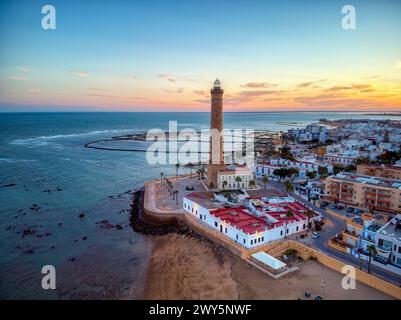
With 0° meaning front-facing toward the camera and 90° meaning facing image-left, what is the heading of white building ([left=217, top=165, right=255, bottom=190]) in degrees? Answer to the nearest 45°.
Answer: approximately 0°

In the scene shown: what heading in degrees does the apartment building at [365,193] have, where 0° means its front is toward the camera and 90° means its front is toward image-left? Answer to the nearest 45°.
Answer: approximately 45°

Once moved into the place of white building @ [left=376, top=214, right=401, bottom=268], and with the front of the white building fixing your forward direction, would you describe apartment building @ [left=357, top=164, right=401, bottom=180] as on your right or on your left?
on your right

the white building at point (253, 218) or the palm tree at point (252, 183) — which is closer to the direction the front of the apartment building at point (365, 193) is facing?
the white building

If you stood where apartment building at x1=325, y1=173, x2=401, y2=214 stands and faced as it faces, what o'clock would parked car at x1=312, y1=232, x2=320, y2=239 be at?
The parked car is roughly at 1 o'clock from the apartment building.

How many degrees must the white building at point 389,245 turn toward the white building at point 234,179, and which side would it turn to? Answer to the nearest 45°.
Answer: approximately 90° to its right
